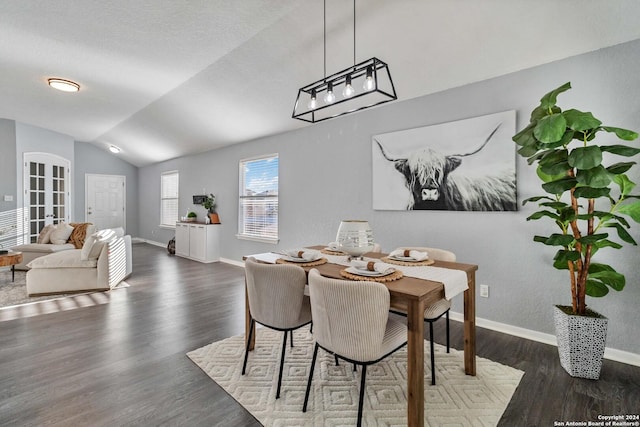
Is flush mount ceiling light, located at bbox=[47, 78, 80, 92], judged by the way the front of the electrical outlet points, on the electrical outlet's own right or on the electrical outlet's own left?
on the electrical outlet's own right

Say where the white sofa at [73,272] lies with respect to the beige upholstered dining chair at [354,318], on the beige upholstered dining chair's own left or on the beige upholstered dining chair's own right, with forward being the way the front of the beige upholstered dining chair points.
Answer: on the beige upholstered dining chair's own left

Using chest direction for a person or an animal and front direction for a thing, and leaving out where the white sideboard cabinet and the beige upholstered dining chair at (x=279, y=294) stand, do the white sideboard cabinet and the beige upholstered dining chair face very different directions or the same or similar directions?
very different directions

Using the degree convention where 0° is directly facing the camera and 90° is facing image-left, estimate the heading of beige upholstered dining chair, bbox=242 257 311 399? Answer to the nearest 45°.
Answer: approximately 225°

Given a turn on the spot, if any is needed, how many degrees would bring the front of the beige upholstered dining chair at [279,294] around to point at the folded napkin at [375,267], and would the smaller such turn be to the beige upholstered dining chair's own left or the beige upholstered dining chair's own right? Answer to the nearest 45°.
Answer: approximately 45° to the beige upholstered dining chair's own right

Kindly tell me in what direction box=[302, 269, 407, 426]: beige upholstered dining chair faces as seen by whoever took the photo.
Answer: facing away from the viewer and to the right of the viewer
